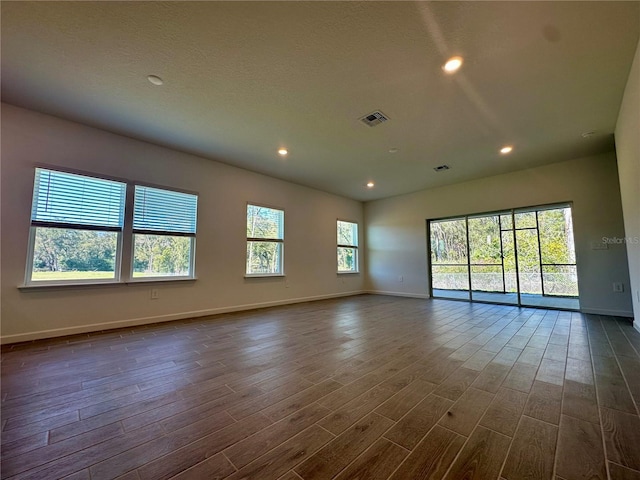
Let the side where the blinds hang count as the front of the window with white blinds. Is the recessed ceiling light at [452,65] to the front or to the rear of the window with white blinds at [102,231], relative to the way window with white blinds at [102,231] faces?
to the front

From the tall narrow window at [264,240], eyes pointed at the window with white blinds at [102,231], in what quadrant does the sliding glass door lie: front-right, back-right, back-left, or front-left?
back-left

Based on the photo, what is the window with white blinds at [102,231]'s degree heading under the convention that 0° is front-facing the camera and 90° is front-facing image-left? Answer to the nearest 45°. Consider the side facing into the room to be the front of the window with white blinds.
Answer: approximately 315°

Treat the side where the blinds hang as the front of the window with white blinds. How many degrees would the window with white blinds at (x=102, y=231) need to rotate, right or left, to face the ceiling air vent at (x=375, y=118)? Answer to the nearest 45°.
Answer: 0° — it already faces it

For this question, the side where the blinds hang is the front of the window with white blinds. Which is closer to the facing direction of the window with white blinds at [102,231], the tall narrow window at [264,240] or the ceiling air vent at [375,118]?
the ceiling air vent

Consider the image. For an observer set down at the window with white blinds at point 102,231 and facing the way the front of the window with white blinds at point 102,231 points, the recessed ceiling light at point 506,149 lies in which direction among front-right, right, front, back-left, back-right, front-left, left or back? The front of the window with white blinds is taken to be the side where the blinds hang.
front

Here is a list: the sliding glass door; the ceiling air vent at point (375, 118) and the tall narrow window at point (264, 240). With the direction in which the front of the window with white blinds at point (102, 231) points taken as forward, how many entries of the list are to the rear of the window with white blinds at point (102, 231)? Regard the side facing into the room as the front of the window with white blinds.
0

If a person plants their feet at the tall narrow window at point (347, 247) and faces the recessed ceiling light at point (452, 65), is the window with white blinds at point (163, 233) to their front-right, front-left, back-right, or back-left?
front-right

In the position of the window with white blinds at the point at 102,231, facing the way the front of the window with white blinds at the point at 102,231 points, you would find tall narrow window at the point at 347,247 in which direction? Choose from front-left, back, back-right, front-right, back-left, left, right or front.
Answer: front-left

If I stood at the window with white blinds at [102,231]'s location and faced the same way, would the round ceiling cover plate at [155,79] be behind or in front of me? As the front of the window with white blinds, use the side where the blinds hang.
in front
